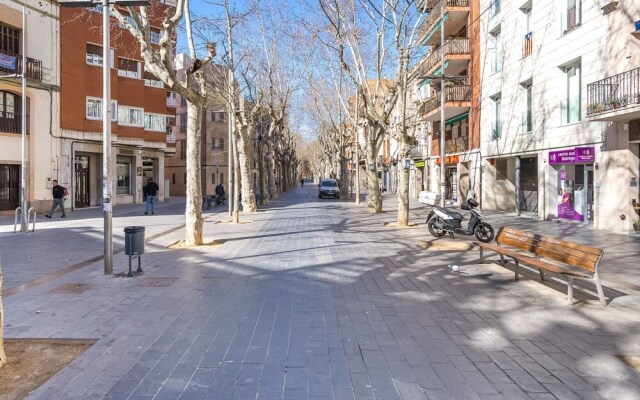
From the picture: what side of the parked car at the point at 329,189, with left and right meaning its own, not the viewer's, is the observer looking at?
front

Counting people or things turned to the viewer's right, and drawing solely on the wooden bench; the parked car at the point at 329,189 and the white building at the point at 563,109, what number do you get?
0

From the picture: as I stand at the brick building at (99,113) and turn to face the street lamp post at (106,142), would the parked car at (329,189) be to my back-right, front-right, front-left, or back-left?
back-left

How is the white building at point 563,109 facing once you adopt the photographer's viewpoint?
facing the viewer and to the left of the viewer

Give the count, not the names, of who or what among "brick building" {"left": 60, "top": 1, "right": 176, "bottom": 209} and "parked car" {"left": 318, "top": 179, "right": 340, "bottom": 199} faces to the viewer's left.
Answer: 0

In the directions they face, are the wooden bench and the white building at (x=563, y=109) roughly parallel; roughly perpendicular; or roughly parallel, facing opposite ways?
roughly parallel

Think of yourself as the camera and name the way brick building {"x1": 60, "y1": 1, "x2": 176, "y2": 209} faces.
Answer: facing the viewer and to the right of the viewer

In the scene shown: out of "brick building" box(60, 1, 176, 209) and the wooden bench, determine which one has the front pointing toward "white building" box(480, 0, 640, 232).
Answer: the brick building

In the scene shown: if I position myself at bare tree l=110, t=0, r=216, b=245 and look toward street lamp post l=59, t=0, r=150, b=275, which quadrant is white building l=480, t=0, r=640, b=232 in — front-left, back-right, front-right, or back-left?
back-left

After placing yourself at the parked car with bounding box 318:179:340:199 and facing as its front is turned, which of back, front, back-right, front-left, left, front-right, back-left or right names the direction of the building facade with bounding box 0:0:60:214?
front-right

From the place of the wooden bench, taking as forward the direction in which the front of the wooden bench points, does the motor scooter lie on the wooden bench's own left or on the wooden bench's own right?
on the wooden bench's own right

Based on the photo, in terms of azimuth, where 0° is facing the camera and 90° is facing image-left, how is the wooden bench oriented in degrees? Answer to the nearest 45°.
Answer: approximately 45°

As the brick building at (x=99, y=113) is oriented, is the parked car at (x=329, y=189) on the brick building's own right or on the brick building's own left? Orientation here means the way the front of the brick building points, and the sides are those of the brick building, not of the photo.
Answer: on the brick building's own left

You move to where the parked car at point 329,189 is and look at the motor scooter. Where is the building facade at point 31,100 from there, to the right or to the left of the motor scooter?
right

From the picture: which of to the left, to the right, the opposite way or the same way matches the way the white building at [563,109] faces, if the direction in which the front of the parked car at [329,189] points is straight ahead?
to the right

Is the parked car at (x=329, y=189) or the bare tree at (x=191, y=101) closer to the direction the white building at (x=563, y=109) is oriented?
the bare tree

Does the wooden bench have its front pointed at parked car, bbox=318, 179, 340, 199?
no

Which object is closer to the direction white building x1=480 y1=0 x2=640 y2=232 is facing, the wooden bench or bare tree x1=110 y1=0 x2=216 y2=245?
the bare tree

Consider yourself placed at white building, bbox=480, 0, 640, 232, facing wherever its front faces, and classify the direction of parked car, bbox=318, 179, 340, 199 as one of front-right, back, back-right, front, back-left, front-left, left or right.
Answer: right

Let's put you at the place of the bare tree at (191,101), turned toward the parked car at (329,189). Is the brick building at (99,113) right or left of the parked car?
left

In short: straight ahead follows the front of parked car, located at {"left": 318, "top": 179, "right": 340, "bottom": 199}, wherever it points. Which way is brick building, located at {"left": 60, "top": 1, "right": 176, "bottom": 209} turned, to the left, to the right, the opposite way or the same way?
to the left

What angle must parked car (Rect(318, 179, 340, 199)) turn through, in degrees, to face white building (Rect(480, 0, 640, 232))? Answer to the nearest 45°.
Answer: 0° — it already faces it
